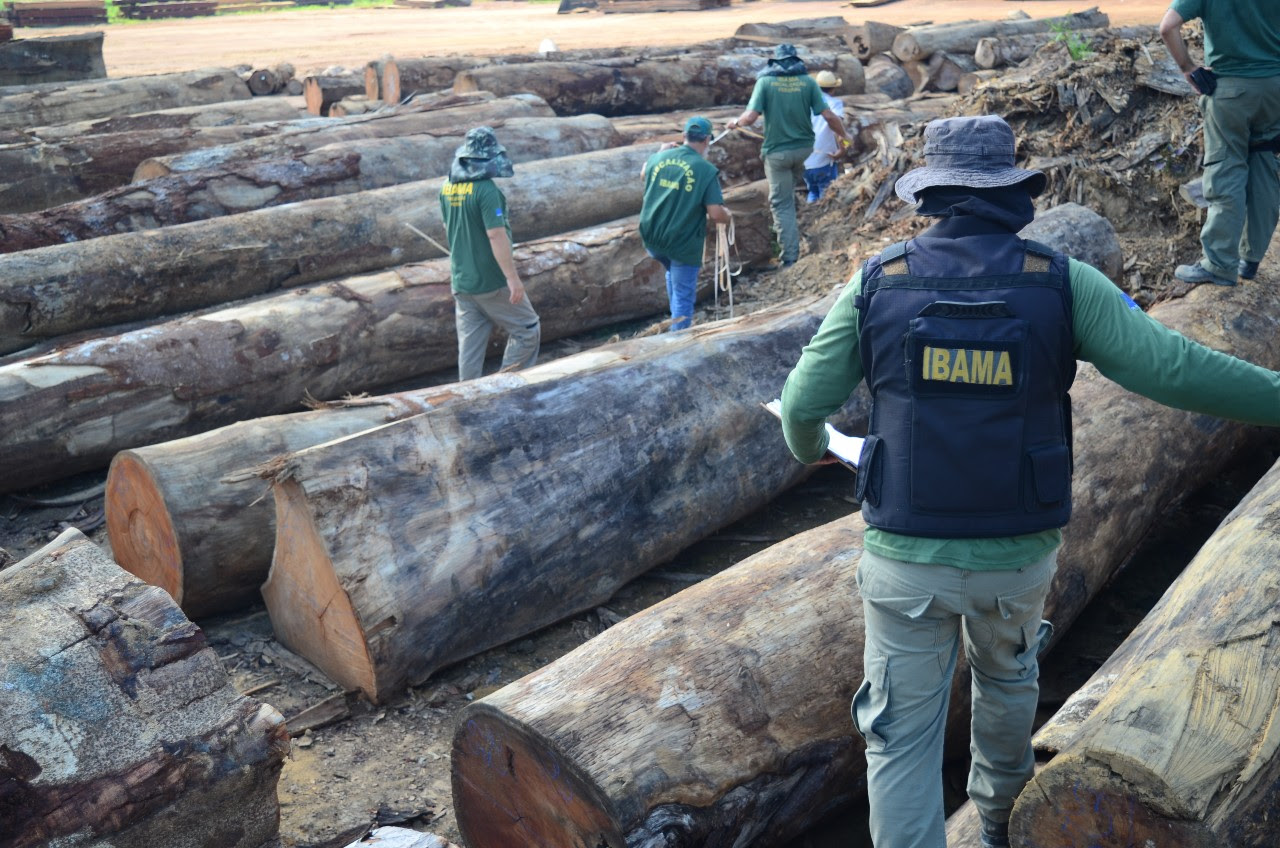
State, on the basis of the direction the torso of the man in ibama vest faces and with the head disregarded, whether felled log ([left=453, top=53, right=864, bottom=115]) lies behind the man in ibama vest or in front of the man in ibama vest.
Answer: in front

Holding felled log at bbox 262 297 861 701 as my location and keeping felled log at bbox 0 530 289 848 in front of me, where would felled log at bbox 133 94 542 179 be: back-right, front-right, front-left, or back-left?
back-right

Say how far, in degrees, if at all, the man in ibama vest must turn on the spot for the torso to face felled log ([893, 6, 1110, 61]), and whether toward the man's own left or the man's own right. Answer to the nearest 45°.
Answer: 0° — they already face it

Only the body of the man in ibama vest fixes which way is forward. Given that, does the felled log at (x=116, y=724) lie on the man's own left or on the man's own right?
on the man's own left

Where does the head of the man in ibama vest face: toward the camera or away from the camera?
away from the camera

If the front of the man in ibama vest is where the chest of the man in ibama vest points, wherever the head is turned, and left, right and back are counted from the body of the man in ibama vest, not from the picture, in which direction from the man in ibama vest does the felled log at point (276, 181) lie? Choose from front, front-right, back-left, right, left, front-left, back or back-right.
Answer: front-left

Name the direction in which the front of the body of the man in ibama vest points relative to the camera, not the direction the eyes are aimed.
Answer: away from the camera

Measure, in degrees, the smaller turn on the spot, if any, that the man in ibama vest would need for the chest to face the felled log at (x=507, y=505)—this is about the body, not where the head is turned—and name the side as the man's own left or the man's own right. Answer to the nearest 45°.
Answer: approximately 45° to the man's own left
